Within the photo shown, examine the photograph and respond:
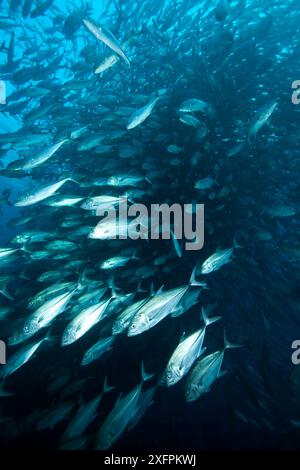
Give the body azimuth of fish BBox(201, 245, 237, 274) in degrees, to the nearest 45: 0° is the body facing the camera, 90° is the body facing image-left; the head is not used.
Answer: approximately 90°

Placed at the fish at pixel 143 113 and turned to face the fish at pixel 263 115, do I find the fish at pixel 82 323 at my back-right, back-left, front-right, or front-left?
back-right

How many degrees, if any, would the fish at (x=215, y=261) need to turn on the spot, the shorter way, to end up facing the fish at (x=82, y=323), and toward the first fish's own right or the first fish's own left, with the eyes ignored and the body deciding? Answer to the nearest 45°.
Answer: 0° — it already faces it

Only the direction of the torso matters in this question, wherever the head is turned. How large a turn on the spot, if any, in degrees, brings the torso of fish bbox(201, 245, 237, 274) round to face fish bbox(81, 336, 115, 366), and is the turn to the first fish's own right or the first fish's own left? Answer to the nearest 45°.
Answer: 0° — it already faces it

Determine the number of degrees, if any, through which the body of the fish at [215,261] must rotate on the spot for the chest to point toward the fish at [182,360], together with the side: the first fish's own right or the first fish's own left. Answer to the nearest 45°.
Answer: approximately 90° to the first fish's own left
